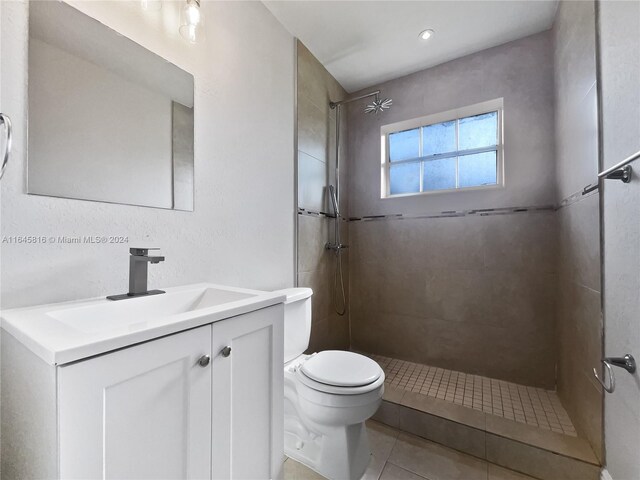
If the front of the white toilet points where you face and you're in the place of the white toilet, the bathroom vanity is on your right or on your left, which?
on your right

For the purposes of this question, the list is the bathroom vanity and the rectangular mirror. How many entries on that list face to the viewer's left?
0

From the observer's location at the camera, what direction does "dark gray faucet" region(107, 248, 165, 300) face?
facing the viewer and to the right of the viewer

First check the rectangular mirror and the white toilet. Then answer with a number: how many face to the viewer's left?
0

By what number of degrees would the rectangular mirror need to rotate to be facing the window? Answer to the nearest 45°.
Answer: approximately 45° to its left
